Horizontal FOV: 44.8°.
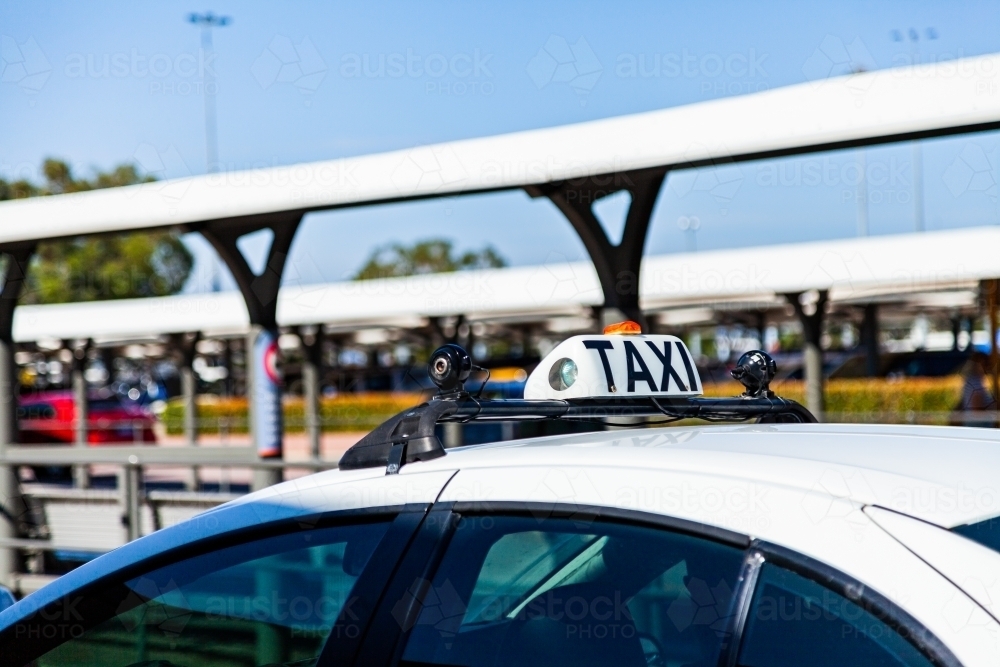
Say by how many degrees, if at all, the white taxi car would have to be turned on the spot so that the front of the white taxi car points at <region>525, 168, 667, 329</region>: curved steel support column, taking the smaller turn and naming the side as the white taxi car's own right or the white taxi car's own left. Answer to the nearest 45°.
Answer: approximately 45° to the white taxi car's own right

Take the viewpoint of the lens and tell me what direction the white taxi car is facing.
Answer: facing away from the viewer and to the left of the viewer

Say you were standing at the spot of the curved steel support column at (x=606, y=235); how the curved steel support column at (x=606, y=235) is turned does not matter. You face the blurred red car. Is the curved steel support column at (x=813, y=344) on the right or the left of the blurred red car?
right
